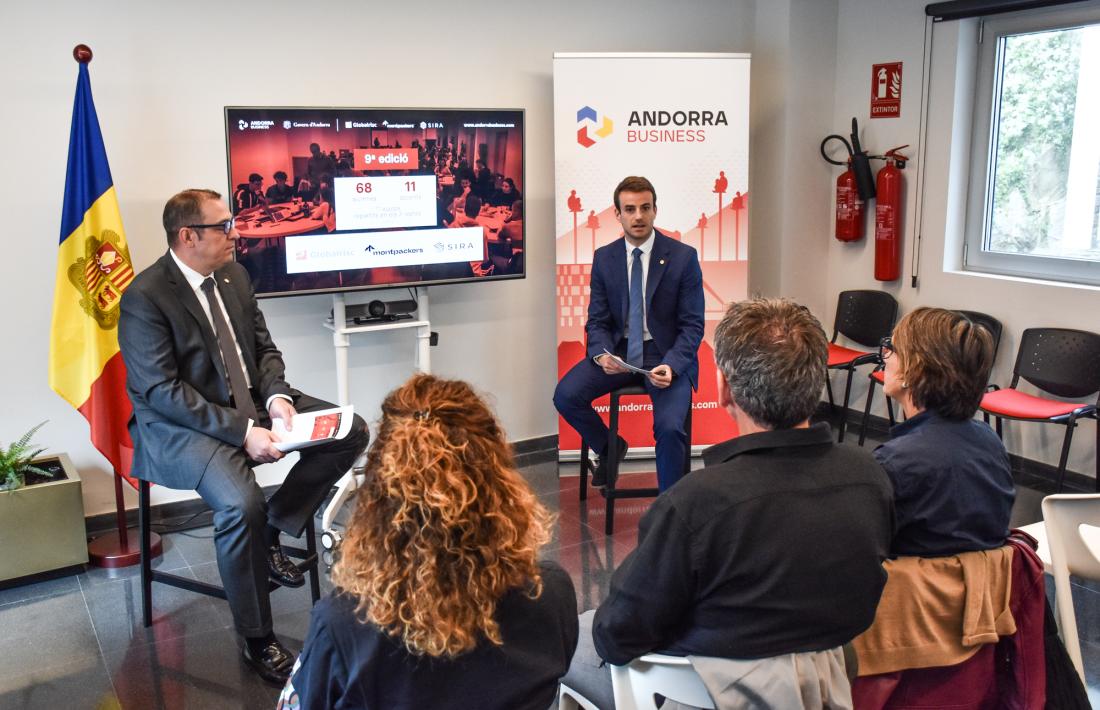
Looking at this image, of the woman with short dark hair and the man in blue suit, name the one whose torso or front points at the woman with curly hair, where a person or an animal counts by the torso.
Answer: the man in blue suit

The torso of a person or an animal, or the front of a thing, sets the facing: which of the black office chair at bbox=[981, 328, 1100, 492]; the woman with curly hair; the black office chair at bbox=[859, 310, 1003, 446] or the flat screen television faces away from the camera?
the woman with curly hair

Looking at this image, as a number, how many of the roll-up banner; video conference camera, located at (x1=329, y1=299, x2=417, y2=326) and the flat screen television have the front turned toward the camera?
3

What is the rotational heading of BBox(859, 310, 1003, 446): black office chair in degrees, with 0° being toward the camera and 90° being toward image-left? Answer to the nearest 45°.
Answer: approximately 45°

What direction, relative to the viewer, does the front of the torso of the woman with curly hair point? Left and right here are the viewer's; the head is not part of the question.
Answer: facing away from the viewer

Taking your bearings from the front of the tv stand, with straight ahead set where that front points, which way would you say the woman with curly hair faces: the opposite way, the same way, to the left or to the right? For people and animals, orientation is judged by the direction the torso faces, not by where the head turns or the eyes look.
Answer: the opposite way

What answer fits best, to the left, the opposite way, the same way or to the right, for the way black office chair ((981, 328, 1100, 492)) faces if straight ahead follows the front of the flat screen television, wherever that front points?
to the right

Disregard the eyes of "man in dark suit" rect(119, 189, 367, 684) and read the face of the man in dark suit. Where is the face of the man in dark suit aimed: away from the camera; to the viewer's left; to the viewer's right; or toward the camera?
to the viewer's right

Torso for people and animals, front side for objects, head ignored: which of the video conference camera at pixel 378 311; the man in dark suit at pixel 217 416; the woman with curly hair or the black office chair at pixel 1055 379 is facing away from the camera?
the woman with curly hair

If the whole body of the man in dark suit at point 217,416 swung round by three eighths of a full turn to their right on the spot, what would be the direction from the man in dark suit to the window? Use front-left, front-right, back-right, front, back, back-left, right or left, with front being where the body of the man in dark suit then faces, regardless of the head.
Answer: back

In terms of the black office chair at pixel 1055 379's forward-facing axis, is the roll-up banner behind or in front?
in front

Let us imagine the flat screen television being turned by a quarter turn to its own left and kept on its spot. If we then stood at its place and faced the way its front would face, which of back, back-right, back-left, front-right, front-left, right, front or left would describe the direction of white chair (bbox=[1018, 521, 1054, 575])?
front-right

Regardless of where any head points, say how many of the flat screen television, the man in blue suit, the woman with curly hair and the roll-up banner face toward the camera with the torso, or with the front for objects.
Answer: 3
